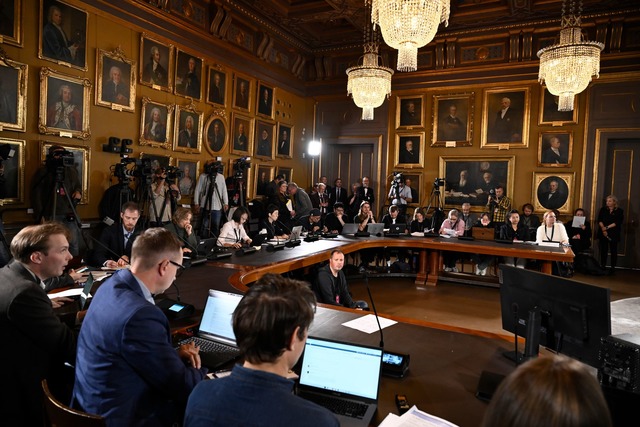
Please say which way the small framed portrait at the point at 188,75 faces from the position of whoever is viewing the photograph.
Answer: facing the viewer and to the right of the viewer

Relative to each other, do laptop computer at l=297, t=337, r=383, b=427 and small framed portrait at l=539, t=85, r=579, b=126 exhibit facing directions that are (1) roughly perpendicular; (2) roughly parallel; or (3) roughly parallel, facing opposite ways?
roughly parallel

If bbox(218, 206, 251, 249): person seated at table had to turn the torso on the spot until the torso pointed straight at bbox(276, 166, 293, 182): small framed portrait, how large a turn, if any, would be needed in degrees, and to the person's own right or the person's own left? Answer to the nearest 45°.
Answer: approximately 135° to the person's own left

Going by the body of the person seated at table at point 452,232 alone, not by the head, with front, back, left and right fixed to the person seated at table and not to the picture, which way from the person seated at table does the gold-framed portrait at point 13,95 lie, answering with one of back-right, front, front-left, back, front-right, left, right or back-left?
front-right

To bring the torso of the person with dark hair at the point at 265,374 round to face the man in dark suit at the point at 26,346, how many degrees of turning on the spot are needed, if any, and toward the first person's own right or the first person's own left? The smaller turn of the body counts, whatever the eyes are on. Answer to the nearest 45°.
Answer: approximately 90° to the first person's own left

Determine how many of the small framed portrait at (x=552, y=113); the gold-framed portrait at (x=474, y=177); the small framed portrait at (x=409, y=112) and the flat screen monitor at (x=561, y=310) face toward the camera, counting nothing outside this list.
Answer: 3

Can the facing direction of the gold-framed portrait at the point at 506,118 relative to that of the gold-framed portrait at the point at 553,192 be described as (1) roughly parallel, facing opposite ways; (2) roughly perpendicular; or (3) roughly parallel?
roughly parallel

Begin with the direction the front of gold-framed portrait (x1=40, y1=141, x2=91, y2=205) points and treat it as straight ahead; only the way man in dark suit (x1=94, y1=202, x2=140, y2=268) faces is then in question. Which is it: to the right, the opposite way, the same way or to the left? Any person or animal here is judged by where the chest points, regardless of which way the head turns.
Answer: the same way

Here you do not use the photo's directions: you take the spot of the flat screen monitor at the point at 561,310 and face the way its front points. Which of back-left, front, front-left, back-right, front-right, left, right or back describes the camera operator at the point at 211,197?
left

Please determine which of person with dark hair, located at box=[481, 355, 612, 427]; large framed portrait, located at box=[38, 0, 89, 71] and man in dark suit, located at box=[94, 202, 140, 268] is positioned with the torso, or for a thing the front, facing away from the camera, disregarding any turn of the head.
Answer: the person with dark hair

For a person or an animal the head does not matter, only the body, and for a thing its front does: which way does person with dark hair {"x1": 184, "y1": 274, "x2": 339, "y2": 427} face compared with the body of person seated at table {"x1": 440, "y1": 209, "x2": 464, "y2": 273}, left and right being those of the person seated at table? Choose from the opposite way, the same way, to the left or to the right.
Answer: the opposite way

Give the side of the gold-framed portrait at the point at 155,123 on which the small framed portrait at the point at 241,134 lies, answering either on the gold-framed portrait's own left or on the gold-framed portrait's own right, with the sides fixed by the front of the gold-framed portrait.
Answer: on the gold-framed portrait's own left

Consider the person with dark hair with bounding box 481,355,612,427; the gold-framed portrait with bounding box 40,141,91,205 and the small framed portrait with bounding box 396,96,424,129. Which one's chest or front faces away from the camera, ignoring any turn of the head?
the person with dark hair

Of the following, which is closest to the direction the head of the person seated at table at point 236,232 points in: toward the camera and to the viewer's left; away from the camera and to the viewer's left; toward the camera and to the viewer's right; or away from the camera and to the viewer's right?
toward the camera and to the viewer's right

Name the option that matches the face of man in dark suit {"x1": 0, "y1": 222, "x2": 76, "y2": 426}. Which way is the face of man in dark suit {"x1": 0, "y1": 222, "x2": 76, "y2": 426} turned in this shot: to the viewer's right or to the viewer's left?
to the viewer's right

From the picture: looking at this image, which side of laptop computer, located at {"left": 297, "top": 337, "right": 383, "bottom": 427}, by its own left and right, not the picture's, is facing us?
front

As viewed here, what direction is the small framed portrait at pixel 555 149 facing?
toward the camera

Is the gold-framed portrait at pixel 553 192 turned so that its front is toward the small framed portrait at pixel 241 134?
no
